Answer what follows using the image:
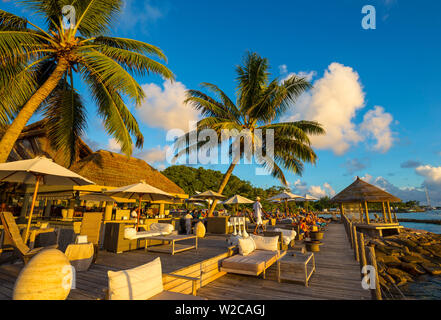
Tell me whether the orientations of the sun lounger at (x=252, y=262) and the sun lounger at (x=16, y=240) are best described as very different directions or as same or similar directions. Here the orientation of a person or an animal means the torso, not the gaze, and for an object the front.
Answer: very different directions

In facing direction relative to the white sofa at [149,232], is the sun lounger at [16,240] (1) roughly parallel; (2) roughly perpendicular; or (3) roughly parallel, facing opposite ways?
roughly perpendicular

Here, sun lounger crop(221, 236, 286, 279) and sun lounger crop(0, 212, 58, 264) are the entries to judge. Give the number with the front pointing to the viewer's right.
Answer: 1

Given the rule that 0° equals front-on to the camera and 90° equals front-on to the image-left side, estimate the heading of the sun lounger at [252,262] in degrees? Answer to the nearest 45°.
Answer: approximately 45°

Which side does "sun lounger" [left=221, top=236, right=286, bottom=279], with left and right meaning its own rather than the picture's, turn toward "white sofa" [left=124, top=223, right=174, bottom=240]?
right

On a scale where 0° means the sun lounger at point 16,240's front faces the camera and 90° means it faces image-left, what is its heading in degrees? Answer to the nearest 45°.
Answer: approximately 270°

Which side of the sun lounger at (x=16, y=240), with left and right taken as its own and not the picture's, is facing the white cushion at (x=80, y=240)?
front

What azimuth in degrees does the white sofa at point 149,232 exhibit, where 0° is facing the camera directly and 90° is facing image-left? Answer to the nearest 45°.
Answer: approximately 315°

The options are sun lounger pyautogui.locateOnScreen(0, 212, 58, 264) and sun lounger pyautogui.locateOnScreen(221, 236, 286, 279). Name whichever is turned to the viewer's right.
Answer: sun lounger pyautogui.locateOnScreen(0, 212, 58, 264)
